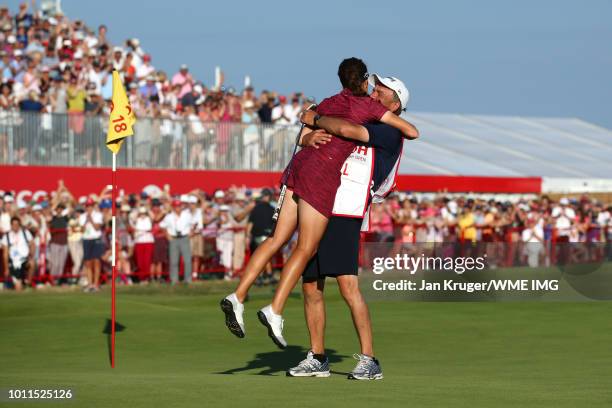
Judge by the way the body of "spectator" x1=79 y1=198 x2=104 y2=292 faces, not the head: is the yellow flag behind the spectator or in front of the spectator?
in front

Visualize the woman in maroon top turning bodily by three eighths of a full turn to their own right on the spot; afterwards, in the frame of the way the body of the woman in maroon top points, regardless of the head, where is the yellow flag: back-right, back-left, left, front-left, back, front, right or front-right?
back-right

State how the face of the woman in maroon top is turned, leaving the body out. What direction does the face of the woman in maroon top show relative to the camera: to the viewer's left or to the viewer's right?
to the viewer's right

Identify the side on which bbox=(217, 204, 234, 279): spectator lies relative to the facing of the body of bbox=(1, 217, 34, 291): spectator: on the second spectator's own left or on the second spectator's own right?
on the second spectator's own left

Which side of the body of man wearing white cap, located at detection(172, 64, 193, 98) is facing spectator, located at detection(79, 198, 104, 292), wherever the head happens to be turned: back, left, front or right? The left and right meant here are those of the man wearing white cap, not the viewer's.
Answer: front

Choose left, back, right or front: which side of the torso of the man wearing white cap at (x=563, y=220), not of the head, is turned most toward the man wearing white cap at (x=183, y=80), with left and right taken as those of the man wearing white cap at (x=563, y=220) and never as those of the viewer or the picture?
right

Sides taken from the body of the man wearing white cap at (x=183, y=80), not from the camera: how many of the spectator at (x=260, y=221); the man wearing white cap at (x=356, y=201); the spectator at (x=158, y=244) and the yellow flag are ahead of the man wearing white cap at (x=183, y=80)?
4

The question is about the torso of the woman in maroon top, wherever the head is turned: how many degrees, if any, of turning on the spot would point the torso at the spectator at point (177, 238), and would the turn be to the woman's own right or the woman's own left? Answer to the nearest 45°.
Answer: approximately 45° to the woman's own left

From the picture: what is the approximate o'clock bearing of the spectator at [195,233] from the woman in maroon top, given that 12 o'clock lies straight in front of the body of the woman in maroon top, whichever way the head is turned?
The spectator is roughly at 10 o'clock from the woman in maroon top.

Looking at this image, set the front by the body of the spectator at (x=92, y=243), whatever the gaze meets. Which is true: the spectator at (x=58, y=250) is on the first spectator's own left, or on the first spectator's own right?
on the first spectator's own right

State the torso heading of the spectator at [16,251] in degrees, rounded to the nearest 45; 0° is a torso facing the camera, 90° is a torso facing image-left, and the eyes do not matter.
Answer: approximately 0°

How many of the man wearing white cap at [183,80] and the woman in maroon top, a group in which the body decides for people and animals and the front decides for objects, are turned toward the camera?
1

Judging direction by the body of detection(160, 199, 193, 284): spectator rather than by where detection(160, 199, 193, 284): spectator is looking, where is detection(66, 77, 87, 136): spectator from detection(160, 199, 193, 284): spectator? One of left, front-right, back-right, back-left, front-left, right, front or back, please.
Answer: back-right

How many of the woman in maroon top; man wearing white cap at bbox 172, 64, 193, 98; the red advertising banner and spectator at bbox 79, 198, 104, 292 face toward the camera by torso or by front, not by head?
3

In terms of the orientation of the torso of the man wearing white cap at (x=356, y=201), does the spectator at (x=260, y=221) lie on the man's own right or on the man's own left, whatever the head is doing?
on the man's own right

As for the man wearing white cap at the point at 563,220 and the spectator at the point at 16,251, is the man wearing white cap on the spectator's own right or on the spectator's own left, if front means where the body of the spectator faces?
on the spectator's own left
